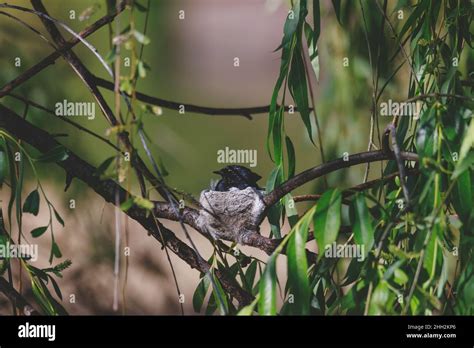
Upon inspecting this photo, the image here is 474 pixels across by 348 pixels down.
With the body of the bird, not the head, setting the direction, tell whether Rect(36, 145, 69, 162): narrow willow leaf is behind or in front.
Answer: in front

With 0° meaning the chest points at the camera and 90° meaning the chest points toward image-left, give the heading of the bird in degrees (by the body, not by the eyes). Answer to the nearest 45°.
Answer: approximately 90°
